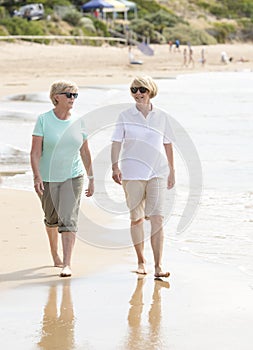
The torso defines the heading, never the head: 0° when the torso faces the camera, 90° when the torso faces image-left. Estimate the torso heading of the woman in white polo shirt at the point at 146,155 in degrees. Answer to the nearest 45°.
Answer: approximately 0°

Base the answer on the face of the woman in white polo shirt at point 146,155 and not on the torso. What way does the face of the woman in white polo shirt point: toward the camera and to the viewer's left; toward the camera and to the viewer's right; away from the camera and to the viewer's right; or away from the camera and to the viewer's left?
toward the camera and to the viewer's left

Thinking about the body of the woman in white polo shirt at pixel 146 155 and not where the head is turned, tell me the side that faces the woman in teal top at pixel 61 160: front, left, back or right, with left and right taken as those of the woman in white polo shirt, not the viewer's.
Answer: right
